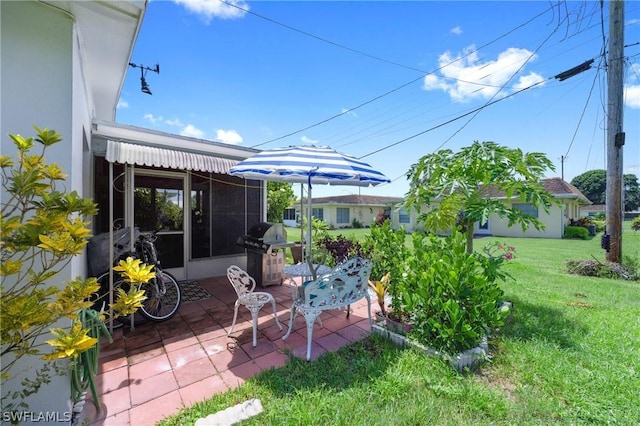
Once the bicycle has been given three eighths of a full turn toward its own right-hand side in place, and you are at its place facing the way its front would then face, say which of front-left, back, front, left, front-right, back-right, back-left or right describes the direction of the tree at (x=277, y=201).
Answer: back-right

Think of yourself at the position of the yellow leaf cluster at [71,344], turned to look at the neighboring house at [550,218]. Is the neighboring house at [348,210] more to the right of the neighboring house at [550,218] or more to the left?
left

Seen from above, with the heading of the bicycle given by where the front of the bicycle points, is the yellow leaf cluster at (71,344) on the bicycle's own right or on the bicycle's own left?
on the bicycle's own right

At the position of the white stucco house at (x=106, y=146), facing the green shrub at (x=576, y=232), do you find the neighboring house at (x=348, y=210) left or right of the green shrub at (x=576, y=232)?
left

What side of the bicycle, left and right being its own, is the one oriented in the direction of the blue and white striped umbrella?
front

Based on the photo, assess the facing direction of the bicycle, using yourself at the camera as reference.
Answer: facing the viewer and to the right of the viewer

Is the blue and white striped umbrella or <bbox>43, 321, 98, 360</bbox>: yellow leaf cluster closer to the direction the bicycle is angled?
the blue and white striped umbrella

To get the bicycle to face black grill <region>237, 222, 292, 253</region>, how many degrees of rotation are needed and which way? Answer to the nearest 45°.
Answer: approximately 45° to its left

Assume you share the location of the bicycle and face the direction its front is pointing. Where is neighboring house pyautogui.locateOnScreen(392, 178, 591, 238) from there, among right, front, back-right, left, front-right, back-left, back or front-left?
front-left
